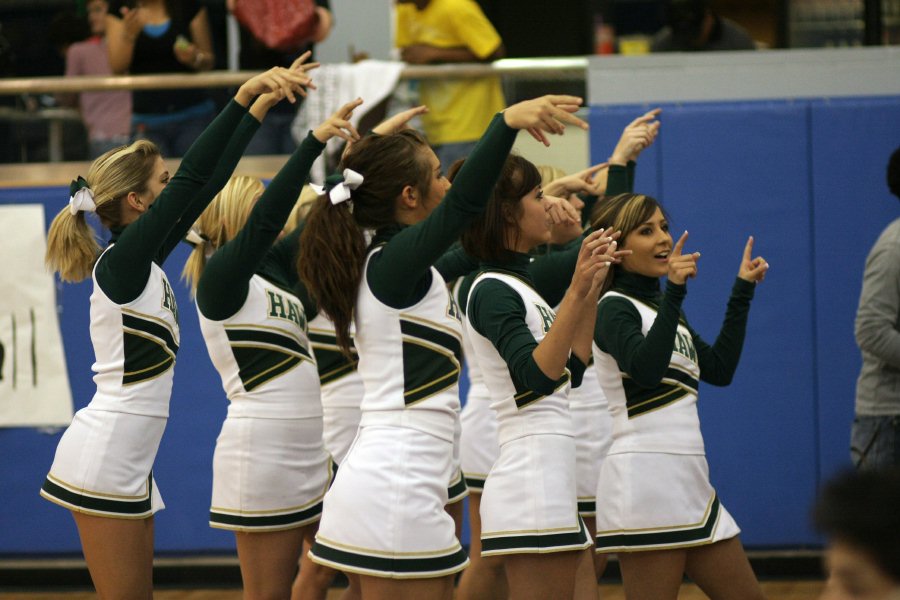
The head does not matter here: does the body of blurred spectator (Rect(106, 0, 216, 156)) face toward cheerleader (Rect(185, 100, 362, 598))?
yes

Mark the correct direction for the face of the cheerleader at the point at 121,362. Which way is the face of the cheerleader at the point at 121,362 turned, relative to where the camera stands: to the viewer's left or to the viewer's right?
to the viewer's right

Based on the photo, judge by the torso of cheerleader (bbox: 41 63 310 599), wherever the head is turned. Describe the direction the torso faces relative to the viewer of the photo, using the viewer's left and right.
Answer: facing to the right of the viewer

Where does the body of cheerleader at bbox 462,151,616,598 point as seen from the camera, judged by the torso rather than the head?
to the viewer's right

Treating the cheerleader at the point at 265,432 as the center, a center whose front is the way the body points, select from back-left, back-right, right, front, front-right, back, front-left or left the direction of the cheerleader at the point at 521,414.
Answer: front-right

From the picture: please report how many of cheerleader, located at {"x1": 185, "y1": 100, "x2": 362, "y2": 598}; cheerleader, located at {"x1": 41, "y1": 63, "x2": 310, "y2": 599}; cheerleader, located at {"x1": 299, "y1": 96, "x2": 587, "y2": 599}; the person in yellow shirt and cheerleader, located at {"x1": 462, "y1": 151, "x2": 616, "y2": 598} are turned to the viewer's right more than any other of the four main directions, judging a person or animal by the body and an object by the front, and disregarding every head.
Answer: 4

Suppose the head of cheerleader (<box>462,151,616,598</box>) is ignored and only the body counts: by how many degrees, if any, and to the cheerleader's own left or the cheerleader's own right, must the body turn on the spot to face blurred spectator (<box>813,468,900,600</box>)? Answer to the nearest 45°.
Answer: approximately 90° to the cheerleader's own right

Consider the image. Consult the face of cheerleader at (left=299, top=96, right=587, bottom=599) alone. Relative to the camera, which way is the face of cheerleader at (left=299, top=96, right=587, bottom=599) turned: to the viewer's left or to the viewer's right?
to the viewer's right

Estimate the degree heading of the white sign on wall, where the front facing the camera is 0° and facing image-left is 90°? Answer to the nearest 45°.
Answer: approximately 0°

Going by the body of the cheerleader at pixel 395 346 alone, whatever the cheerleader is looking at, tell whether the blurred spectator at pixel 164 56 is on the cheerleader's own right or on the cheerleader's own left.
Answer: on the cheerleader's own left

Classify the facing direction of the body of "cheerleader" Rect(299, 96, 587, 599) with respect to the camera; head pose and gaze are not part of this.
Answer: to the viewer's right
